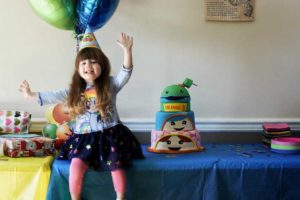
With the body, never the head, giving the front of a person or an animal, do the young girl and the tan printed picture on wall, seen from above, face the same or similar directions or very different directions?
same or similar directions

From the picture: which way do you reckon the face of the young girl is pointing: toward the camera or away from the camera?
toward the camera

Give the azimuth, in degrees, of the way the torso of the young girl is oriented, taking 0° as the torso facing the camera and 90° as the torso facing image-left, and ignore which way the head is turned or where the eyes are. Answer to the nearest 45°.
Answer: approximately 0°

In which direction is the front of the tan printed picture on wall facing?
toward the camera

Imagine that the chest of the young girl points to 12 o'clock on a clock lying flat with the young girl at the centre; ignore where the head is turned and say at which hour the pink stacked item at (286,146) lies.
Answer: The pink stacked item is roughly at 9 o'clock from the young girl.

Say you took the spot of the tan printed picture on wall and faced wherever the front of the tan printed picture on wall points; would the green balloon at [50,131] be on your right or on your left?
on your right

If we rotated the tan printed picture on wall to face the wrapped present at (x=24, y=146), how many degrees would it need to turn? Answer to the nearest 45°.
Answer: approximately 45° to its right

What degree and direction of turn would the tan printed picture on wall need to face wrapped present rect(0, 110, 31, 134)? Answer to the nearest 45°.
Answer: approximately 45° to its right

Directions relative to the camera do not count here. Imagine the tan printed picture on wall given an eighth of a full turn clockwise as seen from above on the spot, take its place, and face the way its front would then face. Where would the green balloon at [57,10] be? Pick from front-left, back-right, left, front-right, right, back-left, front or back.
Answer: front

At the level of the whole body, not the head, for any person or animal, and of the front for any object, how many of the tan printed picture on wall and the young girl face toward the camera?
2
